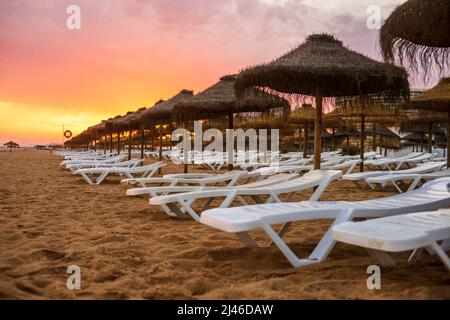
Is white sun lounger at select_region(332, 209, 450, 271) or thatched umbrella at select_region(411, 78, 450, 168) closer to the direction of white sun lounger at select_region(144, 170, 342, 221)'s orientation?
the white sun lounger

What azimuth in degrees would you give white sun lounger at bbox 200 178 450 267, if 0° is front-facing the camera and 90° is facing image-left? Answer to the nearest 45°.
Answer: approximately 45°

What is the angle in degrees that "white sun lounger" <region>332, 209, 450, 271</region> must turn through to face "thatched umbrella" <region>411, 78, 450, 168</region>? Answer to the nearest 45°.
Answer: approximately 135° to its right

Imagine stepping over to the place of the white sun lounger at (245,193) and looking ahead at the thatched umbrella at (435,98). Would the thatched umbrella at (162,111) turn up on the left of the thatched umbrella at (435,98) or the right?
left

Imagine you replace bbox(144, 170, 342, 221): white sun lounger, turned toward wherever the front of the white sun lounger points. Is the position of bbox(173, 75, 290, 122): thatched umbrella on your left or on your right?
on your right

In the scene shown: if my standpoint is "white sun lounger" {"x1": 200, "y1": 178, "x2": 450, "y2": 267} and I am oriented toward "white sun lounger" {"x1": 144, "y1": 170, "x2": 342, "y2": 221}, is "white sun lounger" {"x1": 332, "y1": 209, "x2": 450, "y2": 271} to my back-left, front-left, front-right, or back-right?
back-right
